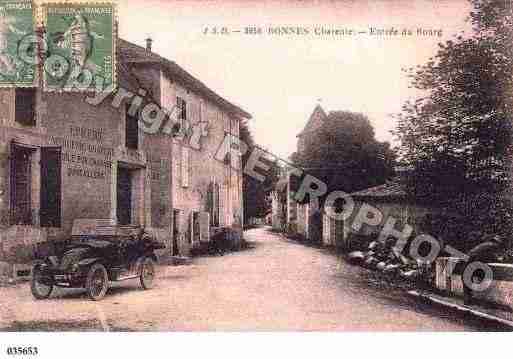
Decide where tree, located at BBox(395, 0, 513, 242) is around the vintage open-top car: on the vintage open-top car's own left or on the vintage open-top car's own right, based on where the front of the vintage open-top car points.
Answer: on the vintage open-top car's own left
